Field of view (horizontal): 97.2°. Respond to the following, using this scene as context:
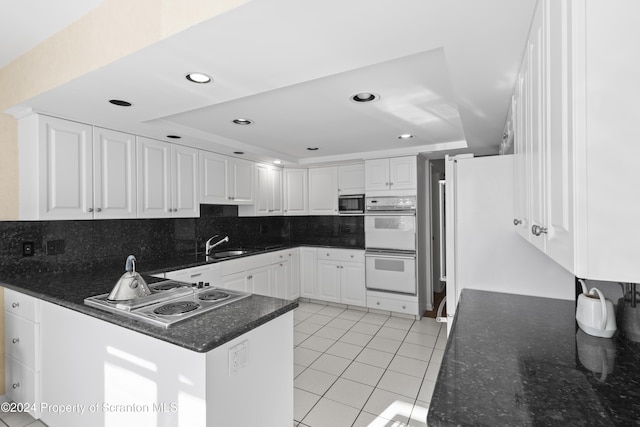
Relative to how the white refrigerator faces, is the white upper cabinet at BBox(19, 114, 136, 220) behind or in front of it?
in front

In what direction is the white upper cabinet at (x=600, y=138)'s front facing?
to the viewer's left

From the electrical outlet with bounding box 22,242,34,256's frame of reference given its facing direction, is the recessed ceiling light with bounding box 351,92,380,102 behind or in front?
in front

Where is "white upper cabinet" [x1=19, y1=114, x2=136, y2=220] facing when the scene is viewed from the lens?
facing the viewer and to the right of the viewer

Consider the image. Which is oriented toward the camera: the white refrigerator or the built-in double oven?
the built-in double oven

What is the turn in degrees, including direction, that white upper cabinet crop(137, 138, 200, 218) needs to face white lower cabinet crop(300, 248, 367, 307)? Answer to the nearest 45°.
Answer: approximately 45° to its left

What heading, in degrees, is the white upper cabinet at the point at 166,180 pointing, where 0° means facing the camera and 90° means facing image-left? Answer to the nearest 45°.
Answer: approximately 315°

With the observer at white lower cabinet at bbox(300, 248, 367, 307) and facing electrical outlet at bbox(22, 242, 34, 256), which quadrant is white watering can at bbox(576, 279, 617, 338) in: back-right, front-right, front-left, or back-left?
front-left

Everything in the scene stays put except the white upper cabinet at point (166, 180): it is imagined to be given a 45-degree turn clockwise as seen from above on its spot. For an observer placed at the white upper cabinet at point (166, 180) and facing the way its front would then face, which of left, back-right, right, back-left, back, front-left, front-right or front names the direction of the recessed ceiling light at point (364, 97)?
front-left

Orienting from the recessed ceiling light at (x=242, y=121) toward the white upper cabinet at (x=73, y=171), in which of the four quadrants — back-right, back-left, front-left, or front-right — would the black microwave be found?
back-right

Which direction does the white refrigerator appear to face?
to the viewer's left

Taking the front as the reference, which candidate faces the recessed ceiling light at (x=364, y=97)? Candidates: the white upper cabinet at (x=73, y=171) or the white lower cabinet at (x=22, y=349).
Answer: the white upper cabinet

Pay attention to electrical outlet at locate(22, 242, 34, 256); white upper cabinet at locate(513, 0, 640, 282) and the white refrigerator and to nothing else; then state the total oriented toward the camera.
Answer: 1

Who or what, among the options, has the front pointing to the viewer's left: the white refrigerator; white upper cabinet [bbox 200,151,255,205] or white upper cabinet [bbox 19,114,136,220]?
the white refrigerator

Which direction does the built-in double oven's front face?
toward the camera

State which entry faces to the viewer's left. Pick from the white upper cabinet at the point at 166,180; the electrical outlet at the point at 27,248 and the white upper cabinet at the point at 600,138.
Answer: the white upper cabinet at the point at 600,138
